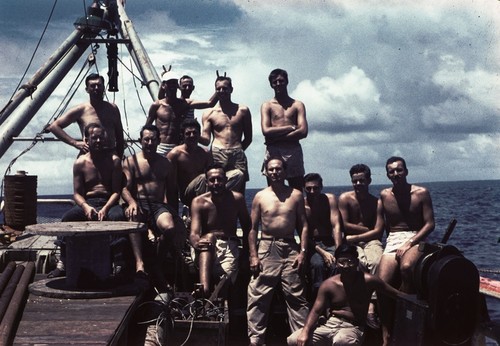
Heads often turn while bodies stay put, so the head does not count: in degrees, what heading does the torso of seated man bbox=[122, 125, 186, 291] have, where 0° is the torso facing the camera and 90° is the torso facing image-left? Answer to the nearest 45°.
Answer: approximately 0°

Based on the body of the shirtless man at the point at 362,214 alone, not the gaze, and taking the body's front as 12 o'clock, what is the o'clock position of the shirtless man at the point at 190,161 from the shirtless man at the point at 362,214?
the shirtless man at the point at 190,161 is roughly at 3 o'clock from the shirtless man at the point at 362,214.

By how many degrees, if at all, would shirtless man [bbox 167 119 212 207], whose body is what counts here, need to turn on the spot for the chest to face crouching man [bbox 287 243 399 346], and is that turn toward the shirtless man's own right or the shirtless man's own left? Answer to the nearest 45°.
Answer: approximately 45° to the shirtless man's own left

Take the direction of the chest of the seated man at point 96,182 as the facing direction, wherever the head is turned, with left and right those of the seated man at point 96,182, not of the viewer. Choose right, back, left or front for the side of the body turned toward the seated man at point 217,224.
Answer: left

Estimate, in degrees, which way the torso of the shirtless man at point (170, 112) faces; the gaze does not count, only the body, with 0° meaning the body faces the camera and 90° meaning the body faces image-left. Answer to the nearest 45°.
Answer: approximately 0°

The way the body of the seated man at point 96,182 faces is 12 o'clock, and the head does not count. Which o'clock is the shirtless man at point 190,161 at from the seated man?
The shirtless man is roughly at 8 o'clock from the seated man.

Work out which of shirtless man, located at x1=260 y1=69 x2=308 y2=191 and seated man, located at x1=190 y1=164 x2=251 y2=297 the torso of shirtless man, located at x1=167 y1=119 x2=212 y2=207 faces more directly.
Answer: the seated man

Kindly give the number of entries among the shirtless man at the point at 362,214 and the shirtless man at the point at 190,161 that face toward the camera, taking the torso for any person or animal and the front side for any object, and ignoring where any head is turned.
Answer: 2

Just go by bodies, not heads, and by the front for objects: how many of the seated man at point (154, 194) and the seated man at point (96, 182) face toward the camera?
2
